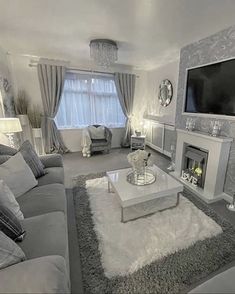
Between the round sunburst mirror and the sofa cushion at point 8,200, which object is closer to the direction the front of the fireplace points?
the sofa cushion

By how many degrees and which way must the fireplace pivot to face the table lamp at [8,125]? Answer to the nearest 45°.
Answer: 0° — it already faces it

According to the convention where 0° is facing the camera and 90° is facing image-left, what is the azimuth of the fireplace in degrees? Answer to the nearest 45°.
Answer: approximately 45°

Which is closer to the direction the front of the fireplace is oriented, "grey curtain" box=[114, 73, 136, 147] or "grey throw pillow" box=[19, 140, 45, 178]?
the grey throw pillow

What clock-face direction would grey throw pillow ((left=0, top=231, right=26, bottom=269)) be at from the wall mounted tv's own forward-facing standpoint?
The grey throw pillow is roughly at 11 o'clock from the wall mounted tv.

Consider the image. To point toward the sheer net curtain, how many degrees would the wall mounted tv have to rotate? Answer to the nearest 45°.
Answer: approximately 45° to its right

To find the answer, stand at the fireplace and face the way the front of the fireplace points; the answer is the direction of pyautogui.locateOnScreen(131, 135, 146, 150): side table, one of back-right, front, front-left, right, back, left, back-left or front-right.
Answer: right

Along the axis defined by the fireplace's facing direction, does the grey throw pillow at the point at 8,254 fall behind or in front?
in front

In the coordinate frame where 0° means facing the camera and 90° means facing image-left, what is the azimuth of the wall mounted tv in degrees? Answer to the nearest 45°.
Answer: approximately 45°

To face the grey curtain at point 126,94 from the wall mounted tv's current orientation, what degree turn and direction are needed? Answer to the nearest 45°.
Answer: approximately 90° to its right

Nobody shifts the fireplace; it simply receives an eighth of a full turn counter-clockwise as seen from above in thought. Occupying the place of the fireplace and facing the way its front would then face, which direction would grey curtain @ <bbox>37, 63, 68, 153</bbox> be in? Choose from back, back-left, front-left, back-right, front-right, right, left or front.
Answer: right

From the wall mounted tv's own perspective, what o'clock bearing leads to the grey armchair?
The grey armchair is roughly at 2 o'clock from the wall mounted tv.

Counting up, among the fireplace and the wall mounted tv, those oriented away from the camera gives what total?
0

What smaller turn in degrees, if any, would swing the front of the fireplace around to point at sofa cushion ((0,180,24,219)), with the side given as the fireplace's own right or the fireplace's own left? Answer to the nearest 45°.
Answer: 0° — it already faces it
